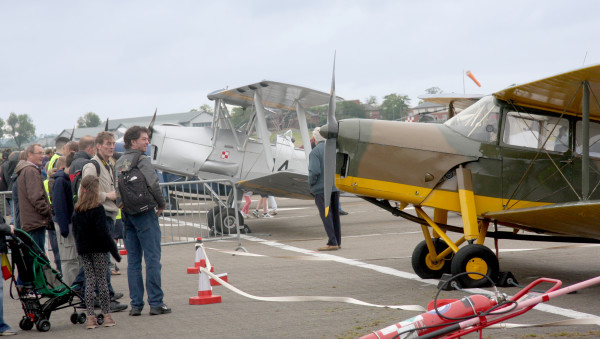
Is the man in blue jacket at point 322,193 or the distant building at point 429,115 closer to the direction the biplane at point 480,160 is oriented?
the man in blue jacket

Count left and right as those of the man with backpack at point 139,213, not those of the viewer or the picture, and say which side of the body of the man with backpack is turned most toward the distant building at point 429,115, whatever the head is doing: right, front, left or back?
front

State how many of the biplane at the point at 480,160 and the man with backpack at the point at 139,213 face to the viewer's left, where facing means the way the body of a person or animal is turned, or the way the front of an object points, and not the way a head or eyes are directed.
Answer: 1

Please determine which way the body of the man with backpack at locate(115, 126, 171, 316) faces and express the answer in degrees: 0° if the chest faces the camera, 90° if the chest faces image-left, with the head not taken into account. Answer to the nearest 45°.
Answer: approximately 225°

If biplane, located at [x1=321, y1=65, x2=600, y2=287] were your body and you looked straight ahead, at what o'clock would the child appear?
The child is roughly at 11 o'clock from the biplane.

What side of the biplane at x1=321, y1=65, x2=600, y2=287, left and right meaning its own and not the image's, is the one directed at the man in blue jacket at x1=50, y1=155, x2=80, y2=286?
front

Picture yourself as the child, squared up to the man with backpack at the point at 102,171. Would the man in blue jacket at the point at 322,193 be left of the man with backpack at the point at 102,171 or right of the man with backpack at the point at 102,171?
right

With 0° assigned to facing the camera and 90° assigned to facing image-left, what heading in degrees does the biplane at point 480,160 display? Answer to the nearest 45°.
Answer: approximately 90°

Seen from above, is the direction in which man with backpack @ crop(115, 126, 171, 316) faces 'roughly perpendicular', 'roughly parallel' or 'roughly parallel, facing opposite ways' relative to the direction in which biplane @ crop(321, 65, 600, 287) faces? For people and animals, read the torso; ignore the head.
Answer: roughly perpendicular

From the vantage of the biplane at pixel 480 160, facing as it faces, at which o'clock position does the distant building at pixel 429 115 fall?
The distant building is roughly at 3 o'clock from the biplane.

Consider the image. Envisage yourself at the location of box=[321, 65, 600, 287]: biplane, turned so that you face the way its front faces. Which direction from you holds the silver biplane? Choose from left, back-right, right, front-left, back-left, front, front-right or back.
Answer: front-right

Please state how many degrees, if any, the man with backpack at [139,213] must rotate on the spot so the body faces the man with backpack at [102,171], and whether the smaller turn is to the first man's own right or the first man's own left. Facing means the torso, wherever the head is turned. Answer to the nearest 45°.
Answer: approximately 90° to the first man's own left
